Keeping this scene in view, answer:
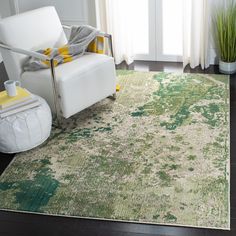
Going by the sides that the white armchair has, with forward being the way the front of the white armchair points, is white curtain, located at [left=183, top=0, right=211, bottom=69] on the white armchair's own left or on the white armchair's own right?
on the white armchair's own left

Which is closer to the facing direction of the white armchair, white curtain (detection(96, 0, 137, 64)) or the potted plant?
the potted plant

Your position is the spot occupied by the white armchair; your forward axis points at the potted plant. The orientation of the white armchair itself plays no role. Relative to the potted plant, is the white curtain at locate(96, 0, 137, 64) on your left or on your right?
left

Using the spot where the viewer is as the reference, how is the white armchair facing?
facing the viewer and to the right of the viewer

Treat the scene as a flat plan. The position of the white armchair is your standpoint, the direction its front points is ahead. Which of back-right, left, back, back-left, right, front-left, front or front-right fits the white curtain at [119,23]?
left

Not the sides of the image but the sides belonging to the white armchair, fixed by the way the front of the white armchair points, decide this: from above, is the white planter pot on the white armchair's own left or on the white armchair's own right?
on the white armchair's own left

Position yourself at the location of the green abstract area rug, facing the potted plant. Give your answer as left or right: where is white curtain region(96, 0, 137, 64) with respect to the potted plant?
left
